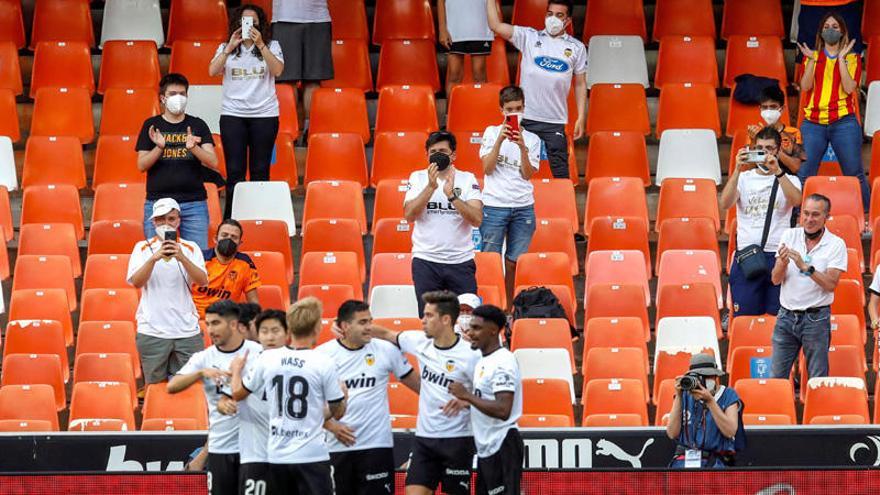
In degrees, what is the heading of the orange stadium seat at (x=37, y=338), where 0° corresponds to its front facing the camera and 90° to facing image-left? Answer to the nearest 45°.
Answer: approximately 0°

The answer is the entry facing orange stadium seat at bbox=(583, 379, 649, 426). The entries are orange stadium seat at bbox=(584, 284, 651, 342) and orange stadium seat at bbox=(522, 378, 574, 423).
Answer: orange stadium seat at bbox=(584, 284, 651, 342)

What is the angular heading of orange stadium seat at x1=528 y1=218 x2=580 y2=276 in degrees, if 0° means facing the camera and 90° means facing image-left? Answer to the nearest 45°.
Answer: approximately 0°

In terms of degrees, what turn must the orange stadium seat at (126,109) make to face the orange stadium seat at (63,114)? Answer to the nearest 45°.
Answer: approximately 90° to its right

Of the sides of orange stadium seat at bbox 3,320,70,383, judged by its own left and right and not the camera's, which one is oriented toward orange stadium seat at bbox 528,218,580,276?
left
